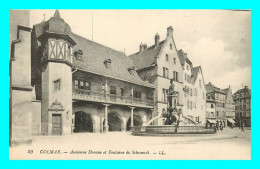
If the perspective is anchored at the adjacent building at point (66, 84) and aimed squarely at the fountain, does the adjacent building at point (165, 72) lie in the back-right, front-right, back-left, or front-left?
front-left

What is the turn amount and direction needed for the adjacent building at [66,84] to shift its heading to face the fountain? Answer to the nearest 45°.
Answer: approximately 45° to its left

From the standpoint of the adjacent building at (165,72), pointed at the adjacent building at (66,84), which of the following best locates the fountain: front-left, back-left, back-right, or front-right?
front-left

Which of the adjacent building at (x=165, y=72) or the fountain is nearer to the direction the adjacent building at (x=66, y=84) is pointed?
the fountain

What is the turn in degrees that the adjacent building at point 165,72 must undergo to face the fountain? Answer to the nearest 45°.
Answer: approximately 45° to its right

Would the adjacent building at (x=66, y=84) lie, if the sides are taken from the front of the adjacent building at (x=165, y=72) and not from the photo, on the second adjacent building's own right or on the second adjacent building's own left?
on the second adjacent building's own right

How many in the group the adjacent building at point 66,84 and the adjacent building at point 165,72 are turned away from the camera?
0

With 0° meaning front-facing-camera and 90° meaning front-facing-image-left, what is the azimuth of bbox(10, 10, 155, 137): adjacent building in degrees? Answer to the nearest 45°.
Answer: approximately 315°
